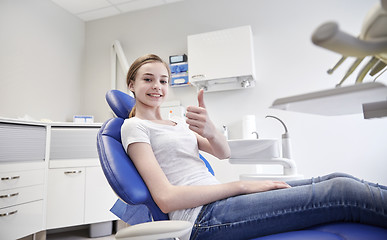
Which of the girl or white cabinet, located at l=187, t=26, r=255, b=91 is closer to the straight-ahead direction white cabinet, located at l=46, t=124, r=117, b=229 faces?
the girl

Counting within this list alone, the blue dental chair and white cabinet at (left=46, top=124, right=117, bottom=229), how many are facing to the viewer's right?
1

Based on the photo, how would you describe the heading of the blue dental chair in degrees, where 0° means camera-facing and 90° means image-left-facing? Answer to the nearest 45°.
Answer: approximately 270°

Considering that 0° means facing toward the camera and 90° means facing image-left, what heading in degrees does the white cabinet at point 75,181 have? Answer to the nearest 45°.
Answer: approximately 0°

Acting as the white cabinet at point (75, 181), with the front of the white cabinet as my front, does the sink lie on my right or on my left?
on my left
